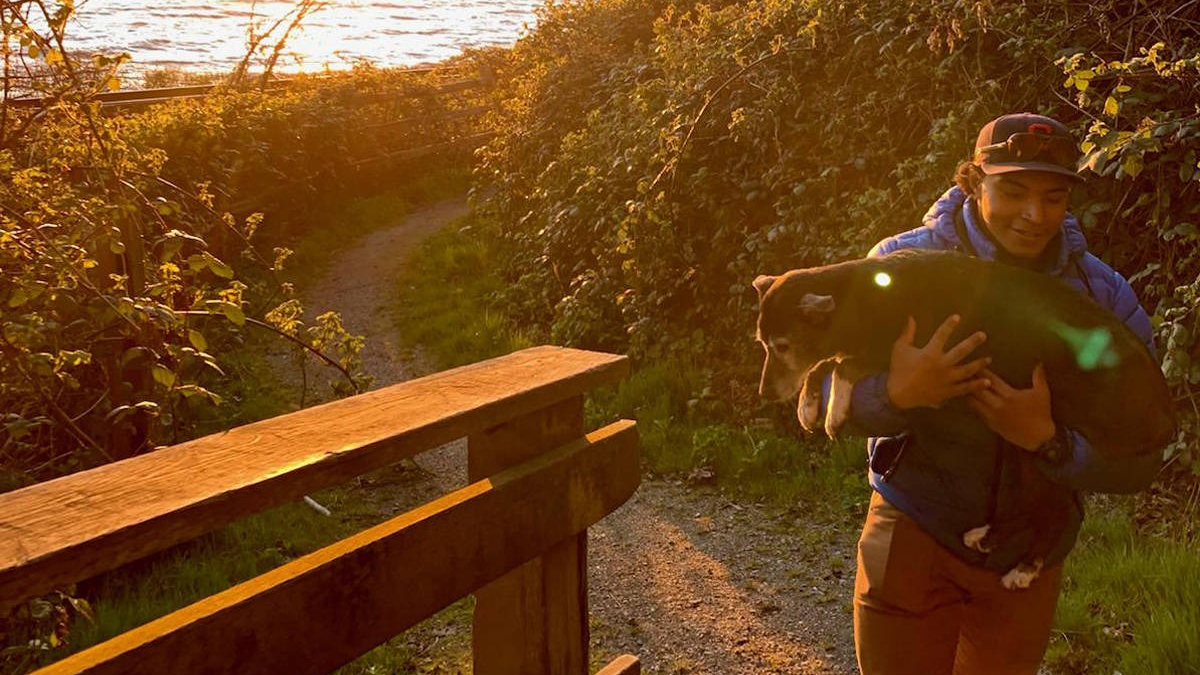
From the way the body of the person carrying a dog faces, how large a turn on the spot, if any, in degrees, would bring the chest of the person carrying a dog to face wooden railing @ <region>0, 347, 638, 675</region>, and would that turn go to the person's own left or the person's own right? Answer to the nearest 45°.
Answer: approximately 45° to the person's own right

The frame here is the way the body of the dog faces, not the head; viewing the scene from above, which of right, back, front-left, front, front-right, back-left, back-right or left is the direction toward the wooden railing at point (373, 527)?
front-left

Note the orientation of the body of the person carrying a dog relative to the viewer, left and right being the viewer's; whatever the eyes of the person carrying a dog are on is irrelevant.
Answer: facing the viewer

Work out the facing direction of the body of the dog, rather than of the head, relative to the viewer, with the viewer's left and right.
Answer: facing to the left of the viewer
